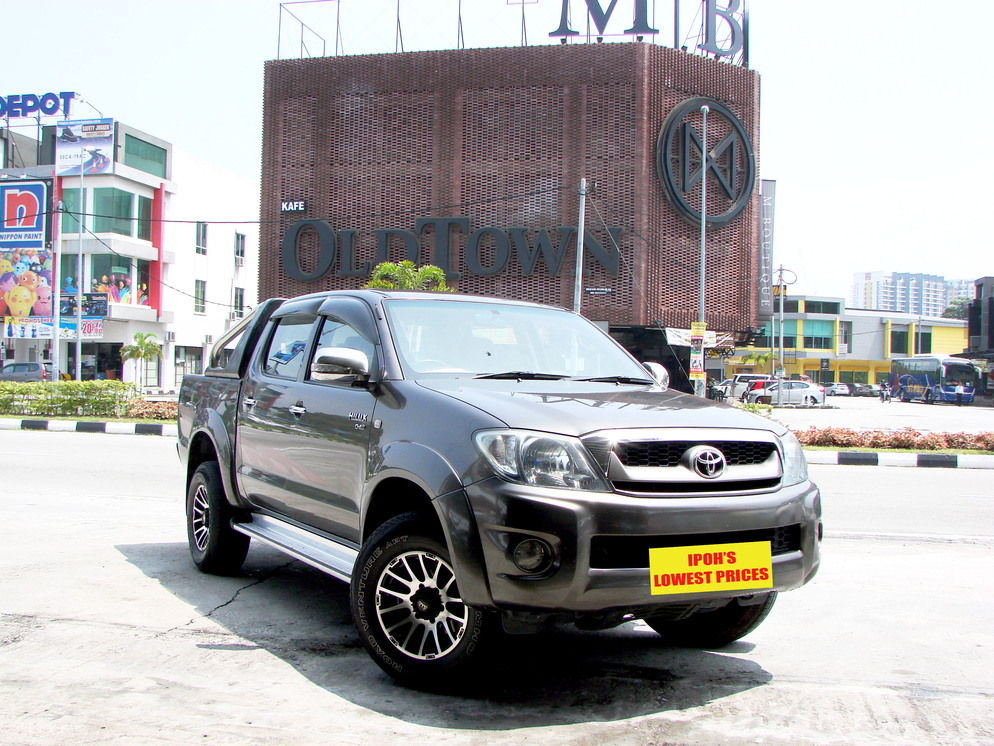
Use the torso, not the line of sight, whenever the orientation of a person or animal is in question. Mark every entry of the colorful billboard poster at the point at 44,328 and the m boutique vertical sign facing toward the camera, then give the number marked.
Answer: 2

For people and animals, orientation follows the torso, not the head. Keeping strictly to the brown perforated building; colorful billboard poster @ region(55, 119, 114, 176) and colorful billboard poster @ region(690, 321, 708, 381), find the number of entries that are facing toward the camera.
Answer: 3

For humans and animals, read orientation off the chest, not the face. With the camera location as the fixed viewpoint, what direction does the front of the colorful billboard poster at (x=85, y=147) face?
facing the viewer

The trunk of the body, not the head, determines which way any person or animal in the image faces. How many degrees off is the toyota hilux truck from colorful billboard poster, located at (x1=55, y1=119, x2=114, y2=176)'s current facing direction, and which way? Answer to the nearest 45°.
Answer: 0° — it already faces it

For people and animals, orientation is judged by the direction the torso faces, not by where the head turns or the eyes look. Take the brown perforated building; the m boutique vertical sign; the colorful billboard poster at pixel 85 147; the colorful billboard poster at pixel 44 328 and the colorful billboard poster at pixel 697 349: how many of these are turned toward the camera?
5

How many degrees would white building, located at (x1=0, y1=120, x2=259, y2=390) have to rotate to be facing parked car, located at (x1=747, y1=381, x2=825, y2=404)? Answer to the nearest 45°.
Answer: approximately 90° to its left

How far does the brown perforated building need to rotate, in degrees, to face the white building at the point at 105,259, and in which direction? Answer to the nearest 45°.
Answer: approximately 135° to its right

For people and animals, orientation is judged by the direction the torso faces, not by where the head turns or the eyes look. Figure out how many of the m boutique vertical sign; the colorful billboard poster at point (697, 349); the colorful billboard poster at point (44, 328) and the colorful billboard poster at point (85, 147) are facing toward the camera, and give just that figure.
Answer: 4

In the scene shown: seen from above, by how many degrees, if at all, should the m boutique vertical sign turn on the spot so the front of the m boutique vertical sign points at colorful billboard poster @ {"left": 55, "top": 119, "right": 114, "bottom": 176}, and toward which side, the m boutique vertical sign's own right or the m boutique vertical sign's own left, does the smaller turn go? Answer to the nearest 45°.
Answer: approximately 90° to the m boutique vertical sign's own right

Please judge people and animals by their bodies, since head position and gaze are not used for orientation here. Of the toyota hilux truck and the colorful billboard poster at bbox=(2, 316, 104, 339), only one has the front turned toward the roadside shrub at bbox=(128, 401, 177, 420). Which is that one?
the colorful billboard poster

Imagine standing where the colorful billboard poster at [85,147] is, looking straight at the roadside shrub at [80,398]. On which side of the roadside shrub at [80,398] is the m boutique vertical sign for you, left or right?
left

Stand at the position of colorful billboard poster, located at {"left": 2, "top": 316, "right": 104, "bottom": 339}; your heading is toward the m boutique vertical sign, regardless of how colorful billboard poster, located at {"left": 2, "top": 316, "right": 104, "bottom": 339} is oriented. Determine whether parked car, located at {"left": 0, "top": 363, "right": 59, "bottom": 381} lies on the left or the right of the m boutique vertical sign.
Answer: right

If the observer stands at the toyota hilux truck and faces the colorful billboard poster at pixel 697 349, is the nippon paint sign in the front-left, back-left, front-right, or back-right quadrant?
front-left

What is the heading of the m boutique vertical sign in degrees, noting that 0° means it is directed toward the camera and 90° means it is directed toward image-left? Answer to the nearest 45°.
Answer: approximately 0°

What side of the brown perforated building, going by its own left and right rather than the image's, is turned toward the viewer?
front
